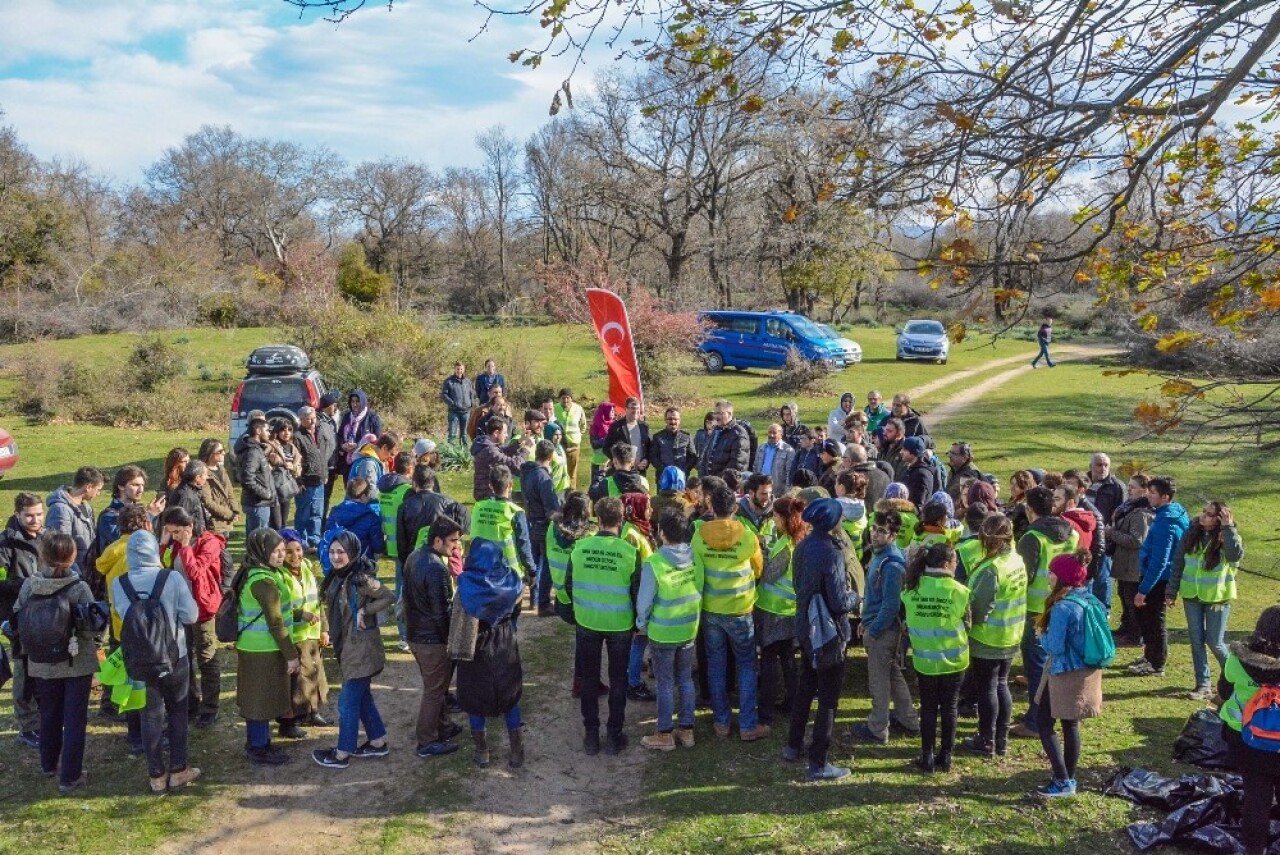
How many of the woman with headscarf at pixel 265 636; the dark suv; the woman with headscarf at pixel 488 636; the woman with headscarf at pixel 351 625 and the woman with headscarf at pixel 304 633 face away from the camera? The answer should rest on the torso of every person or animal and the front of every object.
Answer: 2

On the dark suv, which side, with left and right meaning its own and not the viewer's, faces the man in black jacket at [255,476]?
back

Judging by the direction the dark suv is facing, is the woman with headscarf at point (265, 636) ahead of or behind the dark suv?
behind

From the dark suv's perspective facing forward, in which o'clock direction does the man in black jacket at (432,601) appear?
The man in black jacket is roughly at 6 o'clock from the dark suv.

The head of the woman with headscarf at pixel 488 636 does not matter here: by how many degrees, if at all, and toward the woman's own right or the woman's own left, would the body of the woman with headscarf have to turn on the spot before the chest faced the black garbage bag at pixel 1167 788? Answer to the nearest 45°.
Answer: approximately 90° to the woman's own right

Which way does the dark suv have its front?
away from the camera

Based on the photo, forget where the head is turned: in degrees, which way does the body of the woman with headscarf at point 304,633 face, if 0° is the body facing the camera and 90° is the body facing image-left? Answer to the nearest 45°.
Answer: approximately 315°

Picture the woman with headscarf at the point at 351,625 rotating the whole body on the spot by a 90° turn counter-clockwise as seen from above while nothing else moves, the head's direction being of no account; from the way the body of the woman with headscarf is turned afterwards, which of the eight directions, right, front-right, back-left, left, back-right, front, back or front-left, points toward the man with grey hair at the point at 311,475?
back-left

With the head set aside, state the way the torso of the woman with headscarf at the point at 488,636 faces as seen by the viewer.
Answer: away from the camera

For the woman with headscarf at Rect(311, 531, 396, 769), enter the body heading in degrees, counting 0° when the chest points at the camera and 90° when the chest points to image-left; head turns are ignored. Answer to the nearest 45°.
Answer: approximately 45°

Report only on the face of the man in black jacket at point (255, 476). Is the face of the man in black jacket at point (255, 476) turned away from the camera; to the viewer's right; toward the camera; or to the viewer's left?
to the viewer's right
